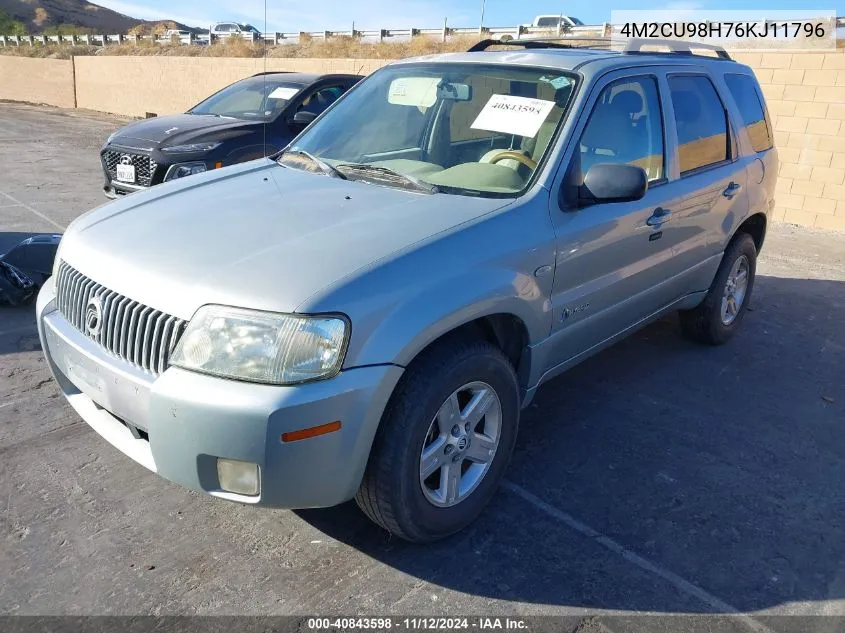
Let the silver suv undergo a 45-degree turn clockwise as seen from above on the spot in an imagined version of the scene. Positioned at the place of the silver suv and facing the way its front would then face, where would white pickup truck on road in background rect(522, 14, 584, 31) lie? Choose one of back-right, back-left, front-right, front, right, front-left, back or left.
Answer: right

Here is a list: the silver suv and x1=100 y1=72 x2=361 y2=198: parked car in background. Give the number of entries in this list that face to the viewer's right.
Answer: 0

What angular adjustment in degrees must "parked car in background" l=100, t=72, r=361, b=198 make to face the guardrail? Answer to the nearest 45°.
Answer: approximately 135° to its right

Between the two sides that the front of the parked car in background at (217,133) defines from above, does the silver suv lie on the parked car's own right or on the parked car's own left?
on the parked car's own left

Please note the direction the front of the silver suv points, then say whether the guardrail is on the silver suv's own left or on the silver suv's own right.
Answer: on the silver suv's own right

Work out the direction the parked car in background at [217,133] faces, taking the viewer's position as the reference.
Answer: facing the viewer and to the left of the viewer

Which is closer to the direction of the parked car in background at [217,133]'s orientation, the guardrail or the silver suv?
the silver suv
